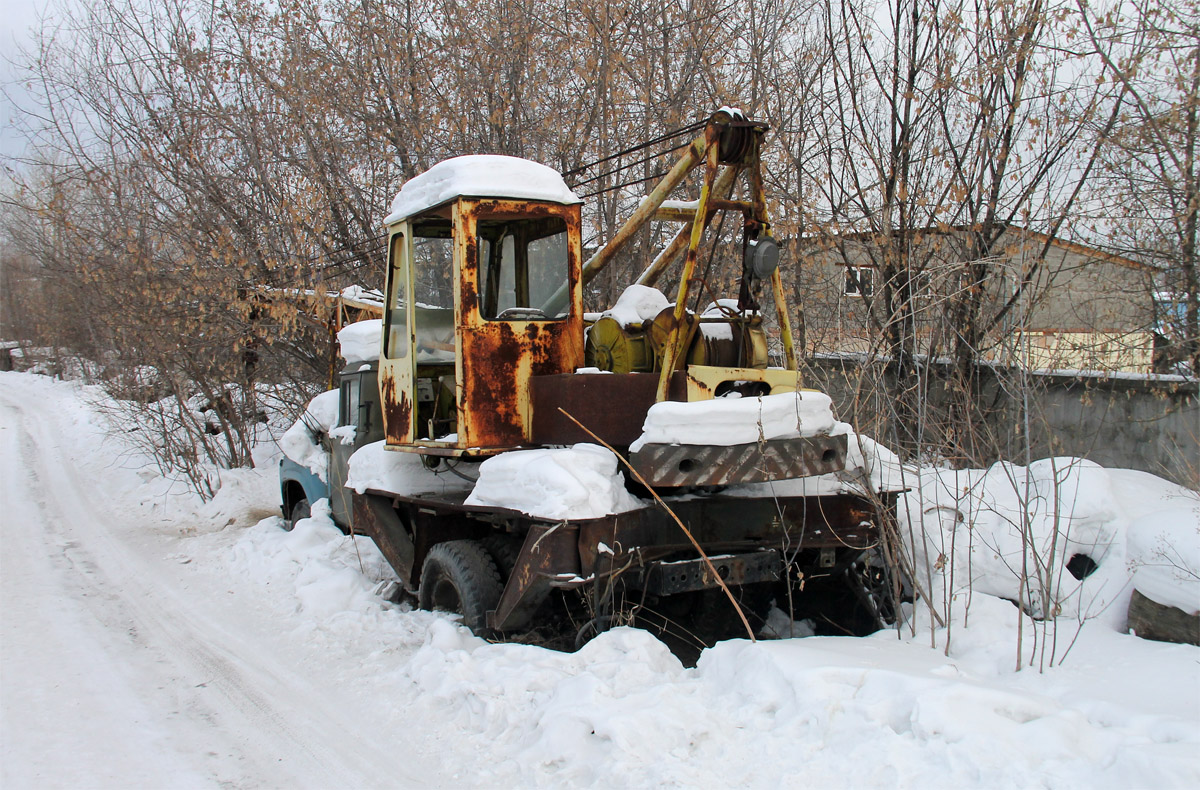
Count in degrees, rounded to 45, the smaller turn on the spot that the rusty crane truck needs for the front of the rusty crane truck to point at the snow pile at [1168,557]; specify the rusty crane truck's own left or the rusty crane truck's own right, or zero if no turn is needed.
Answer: approximately 135° to the rusty crane truck's own right

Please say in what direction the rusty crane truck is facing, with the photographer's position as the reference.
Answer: facing away from the viewer and to the left of the viewer

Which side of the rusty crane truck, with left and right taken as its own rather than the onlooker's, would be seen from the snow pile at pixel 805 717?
back

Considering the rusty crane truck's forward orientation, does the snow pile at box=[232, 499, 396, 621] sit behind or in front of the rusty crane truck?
in front
